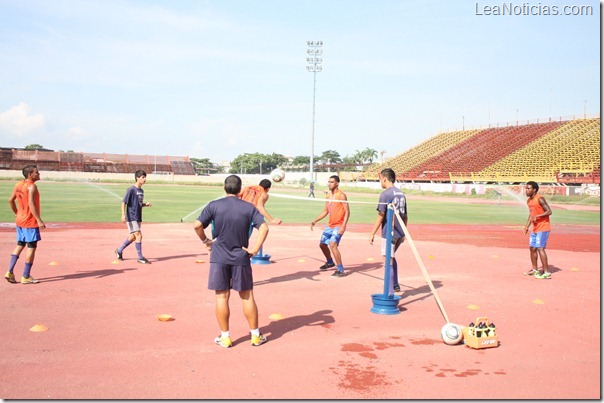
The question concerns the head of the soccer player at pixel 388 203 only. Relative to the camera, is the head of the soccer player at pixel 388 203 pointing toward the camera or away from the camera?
away from the camera

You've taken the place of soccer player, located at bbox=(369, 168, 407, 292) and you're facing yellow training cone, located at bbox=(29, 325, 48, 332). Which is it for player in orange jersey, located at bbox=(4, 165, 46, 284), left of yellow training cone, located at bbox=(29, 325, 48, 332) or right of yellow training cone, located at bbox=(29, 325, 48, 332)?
right

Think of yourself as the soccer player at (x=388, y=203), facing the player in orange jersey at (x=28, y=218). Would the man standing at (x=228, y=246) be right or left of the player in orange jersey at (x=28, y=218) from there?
left

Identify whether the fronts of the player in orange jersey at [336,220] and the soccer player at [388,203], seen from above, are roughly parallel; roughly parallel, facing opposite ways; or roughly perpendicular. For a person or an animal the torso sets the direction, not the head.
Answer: roughly perpendicular

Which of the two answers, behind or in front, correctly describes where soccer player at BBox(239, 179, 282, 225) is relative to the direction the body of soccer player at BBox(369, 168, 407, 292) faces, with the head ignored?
in front

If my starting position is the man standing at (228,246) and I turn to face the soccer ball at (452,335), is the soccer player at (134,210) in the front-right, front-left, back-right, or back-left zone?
back-left

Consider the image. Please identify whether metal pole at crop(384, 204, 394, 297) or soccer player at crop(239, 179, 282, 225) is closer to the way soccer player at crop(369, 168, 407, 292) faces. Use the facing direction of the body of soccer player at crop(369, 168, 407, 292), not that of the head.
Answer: the soccer player

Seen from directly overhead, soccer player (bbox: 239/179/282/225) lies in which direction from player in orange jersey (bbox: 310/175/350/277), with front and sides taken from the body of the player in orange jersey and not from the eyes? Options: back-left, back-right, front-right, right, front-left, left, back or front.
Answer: front-right

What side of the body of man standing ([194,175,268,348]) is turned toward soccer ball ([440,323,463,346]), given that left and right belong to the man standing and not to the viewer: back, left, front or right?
right

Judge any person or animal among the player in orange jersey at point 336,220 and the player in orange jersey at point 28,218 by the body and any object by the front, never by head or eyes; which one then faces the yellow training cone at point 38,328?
the player in orange jersey at point 336,220

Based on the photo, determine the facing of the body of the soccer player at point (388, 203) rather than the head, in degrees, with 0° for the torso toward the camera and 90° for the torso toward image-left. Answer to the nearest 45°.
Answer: approximately 135°

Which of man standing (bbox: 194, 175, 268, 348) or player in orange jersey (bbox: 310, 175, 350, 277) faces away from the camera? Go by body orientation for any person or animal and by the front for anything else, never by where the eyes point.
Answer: the man standing

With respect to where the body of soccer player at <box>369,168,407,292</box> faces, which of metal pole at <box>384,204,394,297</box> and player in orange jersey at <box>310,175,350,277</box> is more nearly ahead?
the player in orange jersey

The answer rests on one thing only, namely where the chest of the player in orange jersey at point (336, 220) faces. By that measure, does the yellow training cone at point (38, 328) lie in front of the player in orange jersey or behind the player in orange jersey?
in front

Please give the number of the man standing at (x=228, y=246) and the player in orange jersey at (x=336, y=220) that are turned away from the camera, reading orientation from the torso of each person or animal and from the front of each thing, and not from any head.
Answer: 1

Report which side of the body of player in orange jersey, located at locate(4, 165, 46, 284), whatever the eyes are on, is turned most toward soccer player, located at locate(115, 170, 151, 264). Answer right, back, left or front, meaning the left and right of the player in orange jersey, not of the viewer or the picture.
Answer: front

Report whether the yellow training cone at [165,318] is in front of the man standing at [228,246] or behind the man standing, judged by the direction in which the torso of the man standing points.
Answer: in front

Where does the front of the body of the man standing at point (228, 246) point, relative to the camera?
away from the camera
